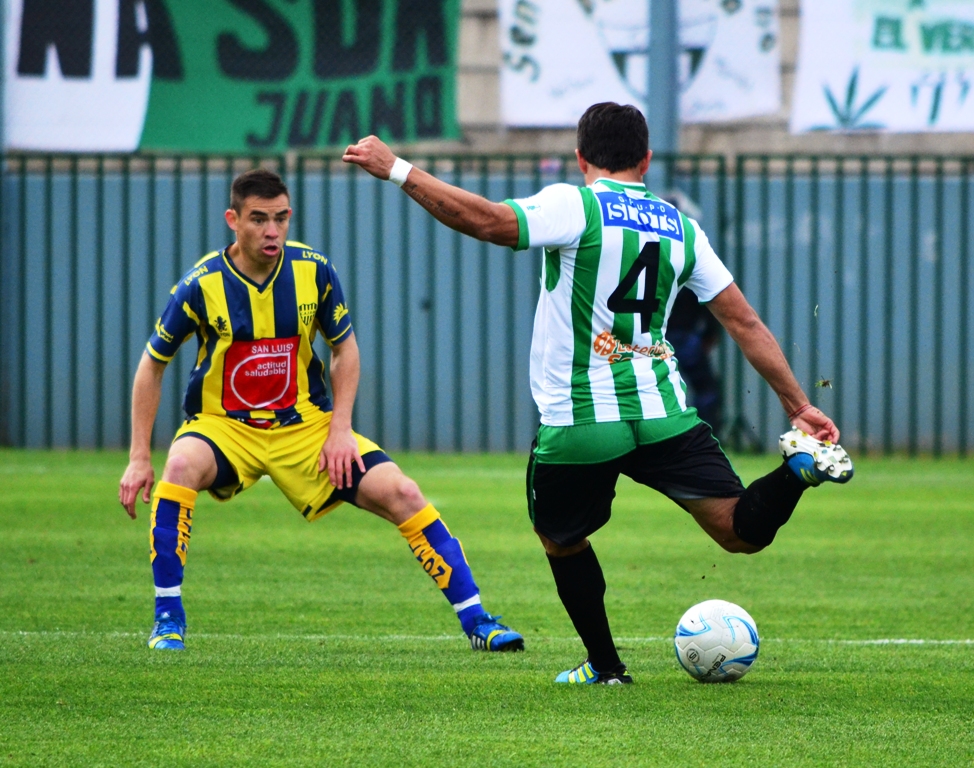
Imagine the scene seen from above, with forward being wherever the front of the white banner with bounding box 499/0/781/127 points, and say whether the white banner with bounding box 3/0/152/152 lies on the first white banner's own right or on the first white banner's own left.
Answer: on the first white banner's own right

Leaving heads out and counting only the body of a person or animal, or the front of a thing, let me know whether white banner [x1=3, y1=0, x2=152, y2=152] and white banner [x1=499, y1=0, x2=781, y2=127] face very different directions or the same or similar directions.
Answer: same or similar directions

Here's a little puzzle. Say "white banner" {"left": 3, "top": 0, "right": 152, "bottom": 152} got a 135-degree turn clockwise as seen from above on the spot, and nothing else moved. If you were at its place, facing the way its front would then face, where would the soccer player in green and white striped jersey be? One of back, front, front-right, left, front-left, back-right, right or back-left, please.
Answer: back-left

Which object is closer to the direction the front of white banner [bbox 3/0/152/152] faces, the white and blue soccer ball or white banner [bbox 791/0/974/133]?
the white and blue soccer ball

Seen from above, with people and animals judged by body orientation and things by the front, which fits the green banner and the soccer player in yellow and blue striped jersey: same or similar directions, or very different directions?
same or similar directions

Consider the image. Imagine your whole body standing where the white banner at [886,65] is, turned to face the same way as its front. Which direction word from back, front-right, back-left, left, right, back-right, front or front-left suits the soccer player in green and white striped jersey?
front

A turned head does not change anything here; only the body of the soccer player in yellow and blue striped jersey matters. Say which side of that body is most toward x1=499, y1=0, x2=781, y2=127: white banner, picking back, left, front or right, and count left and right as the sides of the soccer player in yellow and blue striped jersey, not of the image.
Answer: back

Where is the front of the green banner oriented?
toward the camera

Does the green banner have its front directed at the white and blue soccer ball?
yes

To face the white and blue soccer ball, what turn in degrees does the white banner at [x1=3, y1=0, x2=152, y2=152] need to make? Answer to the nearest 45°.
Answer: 0° — it already faces it

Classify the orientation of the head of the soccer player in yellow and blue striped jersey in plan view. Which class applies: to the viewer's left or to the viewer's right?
to the viewer's right

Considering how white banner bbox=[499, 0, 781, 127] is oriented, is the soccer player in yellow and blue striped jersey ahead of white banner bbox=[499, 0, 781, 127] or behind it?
ahead

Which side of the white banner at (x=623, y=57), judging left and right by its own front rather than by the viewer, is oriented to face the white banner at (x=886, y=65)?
left

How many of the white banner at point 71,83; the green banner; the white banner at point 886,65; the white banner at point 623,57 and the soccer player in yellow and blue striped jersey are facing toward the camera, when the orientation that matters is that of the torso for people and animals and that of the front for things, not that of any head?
5

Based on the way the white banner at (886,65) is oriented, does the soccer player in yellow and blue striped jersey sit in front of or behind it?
in front

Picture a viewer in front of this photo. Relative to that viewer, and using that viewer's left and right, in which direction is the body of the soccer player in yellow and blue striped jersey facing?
facing the viewer

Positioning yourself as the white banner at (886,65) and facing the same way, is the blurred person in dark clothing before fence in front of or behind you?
in front
